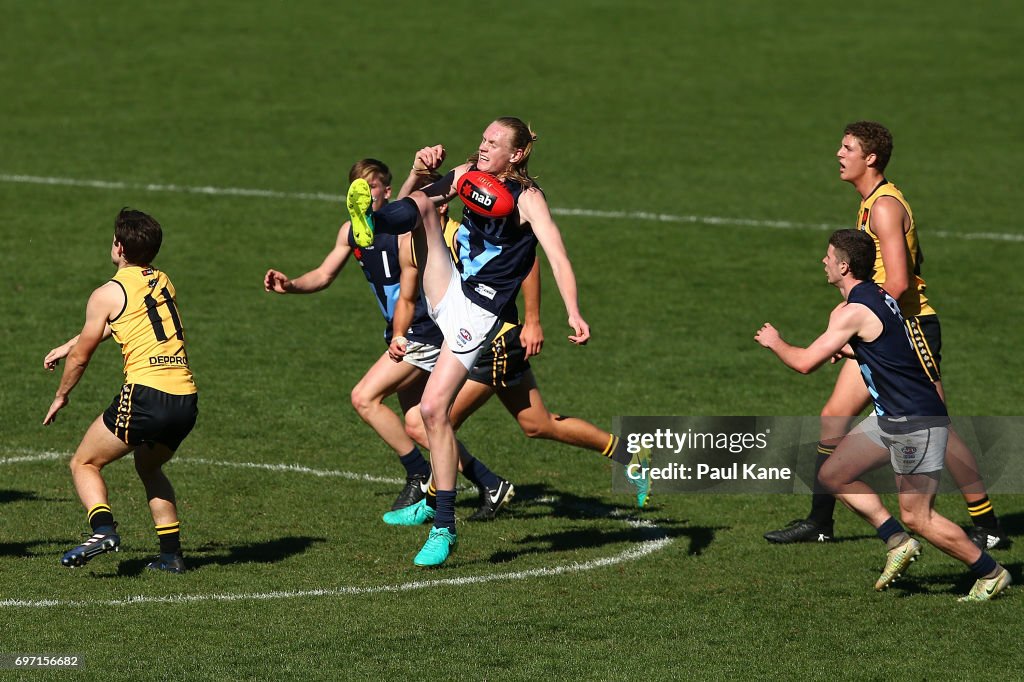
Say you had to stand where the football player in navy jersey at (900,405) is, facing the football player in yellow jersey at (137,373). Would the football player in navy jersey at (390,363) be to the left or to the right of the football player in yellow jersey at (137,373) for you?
right

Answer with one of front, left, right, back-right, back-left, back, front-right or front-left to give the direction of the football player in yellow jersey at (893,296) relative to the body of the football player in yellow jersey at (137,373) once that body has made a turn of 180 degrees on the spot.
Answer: front-left

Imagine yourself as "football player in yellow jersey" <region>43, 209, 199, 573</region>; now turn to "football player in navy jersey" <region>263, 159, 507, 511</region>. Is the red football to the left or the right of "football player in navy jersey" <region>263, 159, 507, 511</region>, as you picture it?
right

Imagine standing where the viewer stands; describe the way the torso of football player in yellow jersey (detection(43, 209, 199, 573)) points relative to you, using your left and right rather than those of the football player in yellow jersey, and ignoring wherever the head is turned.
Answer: facing away from the viewer and to the left of the viewer

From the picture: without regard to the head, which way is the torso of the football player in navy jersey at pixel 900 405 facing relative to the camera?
to the viewer's left

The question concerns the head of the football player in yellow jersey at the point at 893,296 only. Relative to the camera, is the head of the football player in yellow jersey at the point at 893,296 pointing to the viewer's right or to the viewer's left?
to the viewer's left

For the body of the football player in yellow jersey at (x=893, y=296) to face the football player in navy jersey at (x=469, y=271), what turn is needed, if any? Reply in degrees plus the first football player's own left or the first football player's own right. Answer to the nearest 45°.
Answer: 0° — they already face them

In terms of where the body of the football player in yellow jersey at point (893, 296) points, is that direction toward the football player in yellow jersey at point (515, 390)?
yes

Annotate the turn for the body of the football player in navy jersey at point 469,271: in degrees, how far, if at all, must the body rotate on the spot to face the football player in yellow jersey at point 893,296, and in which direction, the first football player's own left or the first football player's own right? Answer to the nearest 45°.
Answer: approximately 135° to the first football player's own left

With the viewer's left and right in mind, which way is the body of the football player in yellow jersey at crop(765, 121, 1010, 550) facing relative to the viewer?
facing to the left of the viewer

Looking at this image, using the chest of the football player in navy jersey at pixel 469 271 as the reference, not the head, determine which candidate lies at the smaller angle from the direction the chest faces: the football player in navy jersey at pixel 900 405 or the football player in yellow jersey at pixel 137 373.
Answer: the football player in yellow jersey
